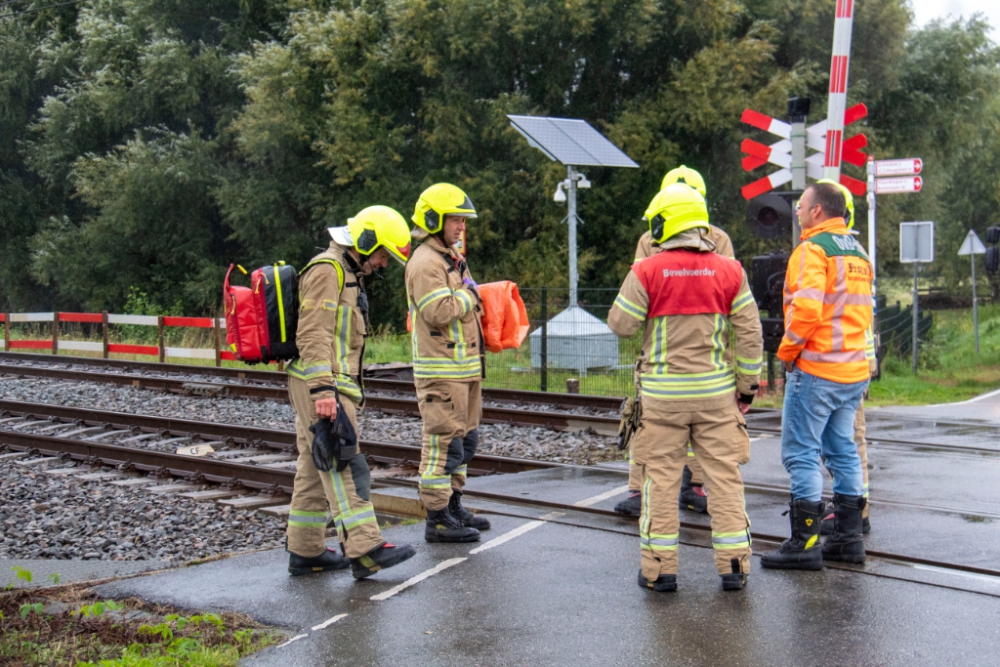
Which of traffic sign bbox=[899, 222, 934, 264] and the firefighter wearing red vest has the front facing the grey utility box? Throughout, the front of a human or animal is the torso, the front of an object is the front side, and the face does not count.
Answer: the firefighter wearing red vest

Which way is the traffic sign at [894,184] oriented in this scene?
toward the camera

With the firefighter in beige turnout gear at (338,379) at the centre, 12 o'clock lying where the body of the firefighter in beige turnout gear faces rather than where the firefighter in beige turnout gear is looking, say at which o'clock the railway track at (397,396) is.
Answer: The railway track is roughly at 9 o'clock from the firefighter in beige turnout gear.

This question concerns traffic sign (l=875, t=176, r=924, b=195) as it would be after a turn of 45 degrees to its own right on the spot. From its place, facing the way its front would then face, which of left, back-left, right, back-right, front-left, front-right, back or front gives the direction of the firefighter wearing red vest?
front-left

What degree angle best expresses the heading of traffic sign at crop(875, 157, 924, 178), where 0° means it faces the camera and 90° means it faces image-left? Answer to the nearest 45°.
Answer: approximately 0°

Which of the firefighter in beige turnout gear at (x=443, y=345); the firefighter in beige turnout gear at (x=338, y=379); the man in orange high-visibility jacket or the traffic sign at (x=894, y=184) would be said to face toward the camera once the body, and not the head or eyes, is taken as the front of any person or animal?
the traffic sign

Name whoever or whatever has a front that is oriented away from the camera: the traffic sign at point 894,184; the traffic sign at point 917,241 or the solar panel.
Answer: the traffic sign at point 917,241

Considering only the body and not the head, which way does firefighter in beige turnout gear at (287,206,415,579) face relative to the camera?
to the viewer's right

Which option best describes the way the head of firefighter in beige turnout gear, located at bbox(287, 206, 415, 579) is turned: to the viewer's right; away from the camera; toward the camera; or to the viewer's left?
to the viewer's right

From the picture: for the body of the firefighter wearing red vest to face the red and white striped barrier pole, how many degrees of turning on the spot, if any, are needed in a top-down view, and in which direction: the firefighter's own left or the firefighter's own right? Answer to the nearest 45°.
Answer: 0° — they already face it

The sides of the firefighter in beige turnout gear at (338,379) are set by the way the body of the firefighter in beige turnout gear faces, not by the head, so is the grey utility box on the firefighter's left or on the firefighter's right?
on the firefighter's left

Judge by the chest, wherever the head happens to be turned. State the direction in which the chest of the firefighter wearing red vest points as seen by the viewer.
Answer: away from the camera

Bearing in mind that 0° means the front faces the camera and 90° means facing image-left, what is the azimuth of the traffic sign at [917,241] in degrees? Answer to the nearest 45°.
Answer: approximately 180°

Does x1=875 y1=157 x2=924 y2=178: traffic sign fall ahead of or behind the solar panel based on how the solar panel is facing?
ahead
